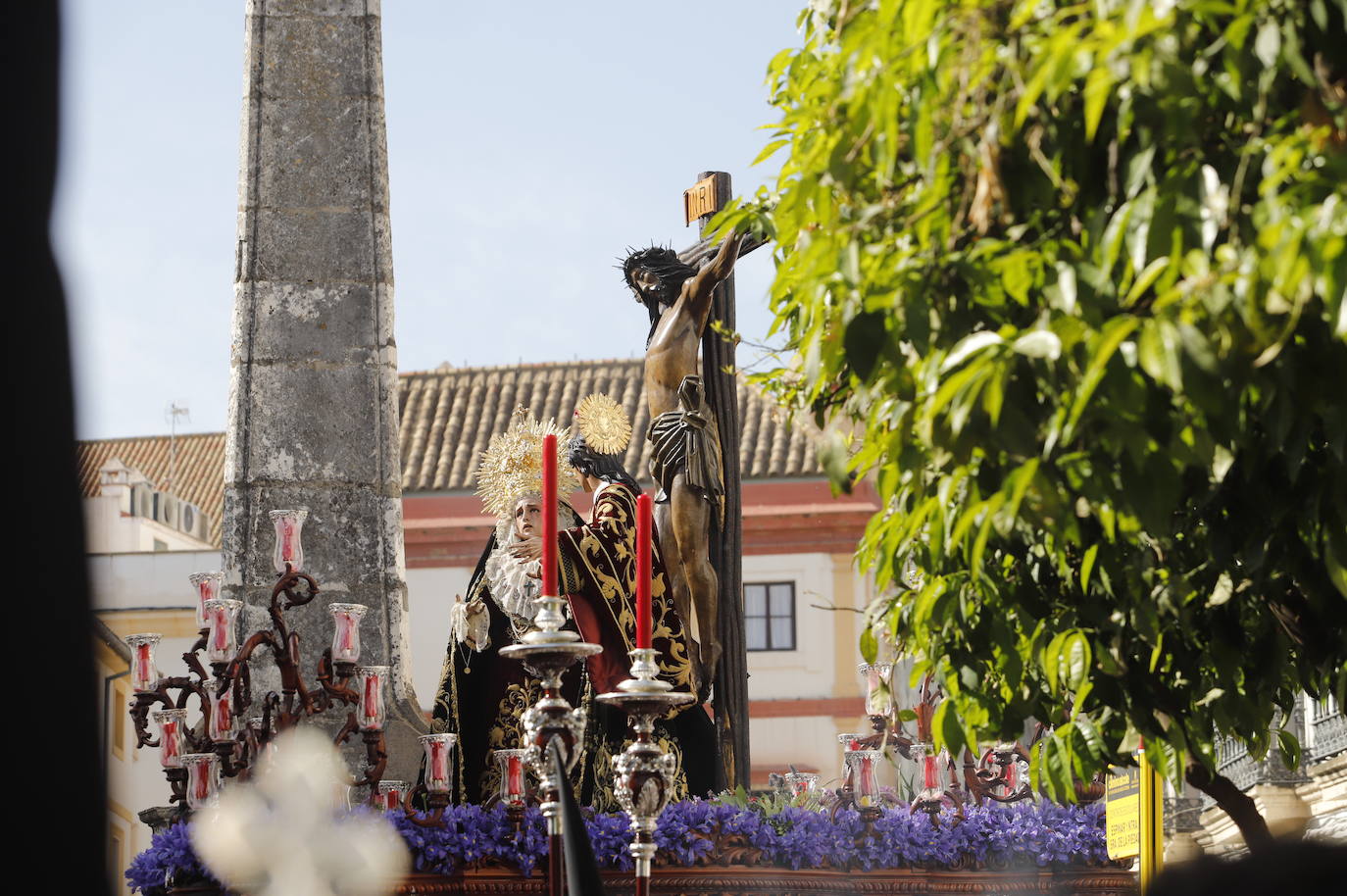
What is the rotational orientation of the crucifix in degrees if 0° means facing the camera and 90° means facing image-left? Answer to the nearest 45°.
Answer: approximately 45°

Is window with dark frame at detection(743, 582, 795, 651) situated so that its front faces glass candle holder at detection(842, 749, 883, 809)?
yes

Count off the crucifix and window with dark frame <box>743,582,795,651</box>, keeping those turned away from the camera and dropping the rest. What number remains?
0

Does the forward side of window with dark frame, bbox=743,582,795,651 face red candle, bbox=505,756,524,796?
yes

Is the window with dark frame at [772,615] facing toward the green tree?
yes

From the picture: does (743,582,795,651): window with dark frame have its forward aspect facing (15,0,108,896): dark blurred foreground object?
yes

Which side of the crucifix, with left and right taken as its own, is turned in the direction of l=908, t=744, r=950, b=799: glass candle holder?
left

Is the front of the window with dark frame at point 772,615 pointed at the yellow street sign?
yes

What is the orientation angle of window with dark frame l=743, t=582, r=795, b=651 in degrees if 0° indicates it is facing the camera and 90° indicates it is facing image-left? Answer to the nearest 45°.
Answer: approximately 0°

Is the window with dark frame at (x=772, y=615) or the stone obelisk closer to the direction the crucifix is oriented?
the stone obelisk

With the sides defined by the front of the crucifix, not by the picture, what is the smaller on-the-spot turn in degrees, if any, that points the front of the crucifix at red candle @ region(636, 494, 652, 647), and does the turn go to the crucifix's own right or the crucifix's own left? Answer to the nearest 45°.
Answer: approximately 45° to the crucifix's own left

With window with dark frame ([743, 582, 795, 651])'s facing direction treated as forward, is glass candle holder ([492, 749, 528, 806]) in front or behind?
in front

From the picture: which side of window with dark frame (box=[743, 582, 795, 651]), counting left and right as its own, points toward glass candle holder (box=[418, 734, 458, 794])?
front
